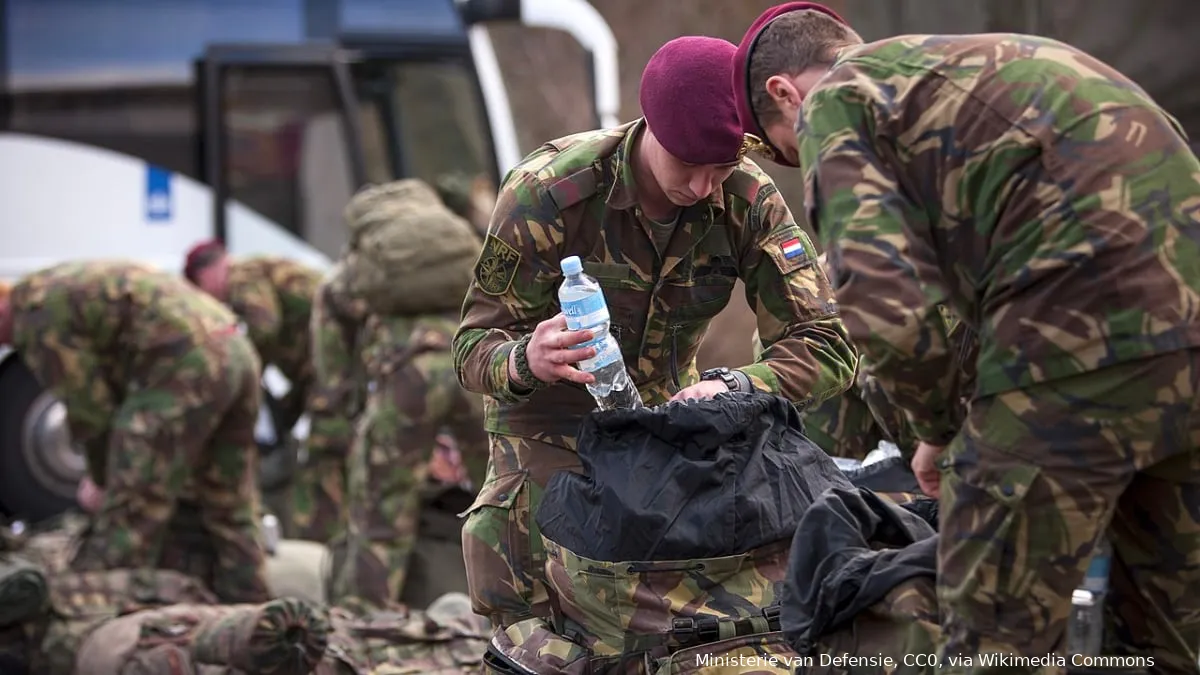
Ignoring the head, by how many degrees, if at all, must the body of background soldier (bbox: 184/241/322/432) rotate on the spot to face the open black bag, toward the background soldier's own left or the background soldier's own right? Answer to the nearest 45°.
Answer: approximately 90° to the background soldier's own left

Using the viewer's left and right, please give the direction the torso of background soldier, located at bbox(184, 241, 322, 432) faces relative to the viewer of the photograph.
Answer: facing to the left of the viewer

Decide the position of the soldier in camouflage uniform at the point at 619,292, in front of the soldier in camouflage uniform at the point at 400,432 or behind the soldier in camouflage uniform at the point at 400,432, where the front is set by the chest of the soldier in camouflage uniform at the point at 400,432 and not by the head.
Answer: behind

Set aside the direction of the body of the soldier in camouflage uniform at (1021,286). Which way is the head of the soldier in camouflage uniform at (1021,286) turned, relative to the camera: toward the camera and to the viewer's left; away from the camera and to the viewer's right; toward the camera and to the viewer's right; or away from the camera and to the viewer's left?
away from the camera and to the viewer's left

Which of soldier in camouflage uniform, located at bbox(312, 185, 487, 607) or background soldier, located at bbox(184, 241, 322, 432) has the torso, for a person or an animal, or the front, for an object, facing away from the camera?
the soldier in camouflage uniform

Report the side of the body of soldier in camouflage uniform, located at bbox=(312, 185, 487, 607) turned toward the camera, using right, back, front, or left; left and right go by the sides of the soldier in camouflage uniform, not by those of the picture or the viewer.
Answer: back

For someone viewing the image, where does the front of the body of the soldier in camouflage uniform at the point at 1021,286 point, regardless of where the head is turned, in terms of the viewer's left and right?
facing away from the viewer and to the left of the viewer

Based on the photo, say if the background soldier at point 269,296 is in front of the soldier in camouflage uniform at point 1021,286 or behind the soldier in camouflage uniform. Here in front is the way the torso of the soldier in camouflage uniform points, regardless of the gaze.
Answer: in front

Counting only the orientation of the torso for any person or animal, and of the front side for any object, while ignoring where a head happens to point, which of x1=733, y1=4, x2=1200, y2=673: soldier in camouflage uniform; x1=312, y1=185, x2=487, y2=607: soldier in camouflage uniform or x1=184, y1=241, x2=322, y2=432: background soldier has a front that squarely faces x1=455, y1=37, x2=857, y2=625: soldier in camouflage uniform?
x1=733, y1=4, x2=1200, y2=673: soldier in camouflage uniform

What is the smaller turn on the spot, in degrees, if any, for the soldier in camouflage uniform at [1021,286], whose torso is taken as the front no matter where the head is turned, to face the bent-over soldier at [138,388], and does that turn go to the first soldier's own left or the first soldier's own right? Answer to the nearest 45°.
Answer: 0° — they already face them

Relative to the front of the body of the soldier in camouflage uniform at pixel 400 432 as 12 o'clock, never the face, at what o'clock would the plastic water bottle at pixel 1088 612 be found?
The plastic water bottle is roughly at 5 o'clock from the soldier in camouflage uniform.

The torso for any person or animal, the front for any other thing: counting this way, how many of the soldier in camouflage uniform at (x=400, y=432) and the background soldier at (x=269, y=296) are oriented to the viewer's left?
1

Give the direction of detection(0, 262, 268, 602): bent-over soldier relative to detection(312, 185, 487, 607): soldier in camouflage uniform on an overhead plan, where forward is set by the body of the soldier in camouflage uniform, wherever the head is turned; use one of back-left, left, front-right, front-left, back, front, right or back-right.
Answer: left
